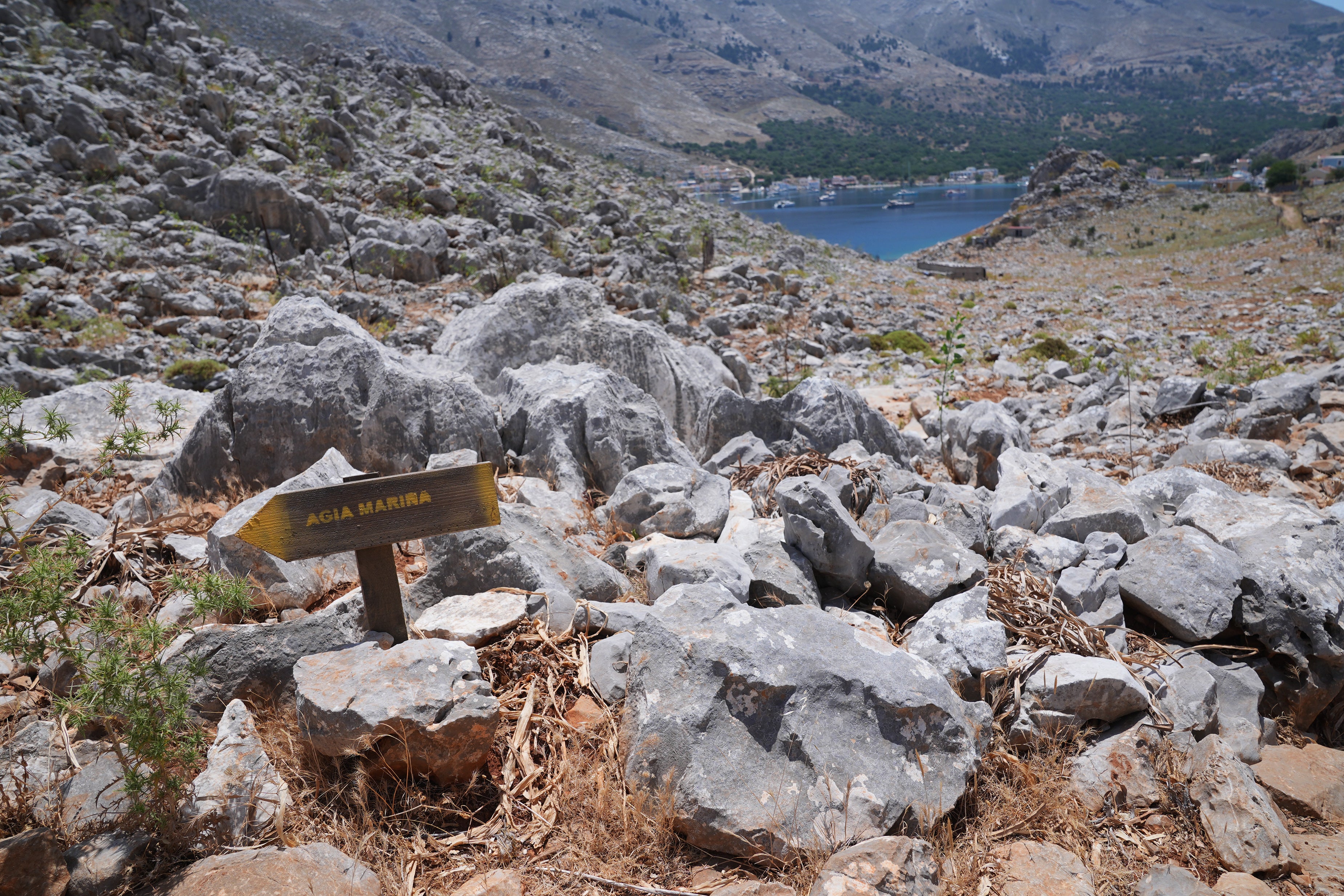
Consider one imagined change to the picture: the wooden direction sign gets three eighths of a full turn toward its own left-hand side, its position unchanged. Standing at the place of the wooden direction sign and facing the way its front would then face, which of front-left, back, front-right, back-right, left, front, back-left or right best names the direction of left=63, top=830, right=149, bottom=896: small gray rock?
back

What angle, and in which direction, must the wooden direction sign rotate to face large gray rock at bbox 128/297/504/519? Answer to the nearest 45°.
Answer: approximately 180°

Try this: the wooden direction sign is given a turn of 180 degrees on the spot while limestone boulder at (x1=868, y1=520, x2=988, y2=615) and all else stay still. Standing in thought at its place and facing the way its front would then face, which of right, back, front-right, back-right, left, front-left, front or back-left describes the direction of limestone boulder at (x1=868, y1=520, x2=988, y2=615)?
right

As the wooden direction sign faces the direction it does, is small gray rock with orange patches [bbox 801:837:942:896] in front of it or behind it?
in front

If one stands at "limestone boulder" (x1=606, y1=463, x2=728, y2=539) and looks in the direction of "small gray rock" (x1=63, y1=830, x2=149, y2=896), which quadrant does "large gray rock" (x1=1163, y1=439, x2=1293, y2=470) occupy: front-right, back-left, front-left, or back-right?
back-left

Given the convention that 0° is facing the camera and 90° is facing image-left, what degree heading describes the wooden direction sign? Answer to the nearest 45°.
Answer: approximately 0°

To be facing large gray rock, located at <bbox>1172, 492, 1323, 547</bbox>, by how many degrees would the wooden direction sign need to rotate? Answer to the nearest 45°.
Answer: approximately 90° to its left

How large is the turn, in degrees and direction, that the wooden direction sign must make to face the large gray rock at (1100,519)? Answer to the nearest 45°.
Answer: approximately 90° to its left

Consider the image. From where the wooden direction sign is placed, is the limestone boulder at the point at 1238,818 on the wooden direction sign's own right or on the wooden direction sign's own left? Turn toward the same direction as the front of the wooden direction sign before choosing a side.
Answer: on the wooden direction sign's own left

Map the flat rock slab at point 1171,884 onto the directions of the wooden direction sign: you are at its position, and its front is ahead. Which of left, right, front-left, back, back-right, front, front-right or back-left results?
front-left
